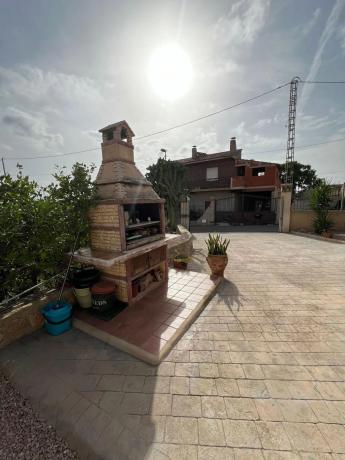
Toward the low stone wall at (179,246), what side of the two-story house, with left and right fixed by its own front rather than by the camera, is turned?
front

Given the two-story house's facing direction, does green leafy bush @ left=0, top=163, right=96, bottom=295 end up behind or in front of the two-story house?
in front

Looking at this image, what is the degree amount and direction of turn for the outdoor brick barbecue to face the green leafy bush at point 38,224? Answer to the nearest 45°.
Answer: approximately 135° to its right

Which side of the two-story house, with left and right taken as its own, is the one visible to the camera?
front

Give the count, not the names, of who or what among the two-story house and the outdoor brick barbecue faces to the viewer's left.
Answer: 0

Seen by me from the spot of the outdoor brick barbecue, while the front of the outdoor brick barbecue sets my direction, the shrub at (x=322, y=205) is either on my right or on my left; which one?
on my left

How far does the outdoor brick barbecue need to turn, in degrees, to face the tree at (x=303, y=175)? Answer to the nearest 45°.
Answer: approximately 90° to its left

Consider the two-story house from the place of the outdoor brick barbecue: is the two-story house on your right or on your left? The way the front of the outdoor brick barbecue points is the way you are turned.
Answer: on your left

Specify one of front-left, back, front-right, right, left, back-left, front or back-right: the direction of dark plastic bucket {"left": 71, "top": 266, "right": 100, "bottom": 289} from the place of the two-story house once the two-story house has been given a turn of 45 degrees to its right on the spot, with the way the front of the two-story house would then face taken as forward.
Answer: front-left

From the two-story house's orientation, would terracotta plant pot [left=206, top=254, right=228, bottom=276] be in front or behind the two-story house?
in front

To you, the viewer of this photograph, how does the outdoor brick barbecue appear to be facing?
facing the viewer and to the right of the viewer

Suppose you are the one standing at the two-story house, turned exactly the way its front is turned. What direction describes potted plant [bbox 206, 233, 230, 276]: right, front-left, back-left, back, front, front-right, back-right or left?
front

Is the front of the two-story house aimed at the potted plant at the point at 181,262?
yes

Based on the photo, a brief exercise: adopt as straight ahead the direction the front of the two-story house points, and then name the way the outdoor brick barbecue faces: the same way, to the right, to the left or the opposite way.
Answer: to the left

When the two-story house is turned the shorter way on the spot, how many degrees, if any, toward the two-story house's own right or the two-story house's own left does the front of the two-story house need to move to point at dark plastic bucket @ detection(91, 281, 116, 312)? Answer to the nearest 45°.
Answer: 0° — it already faces it
